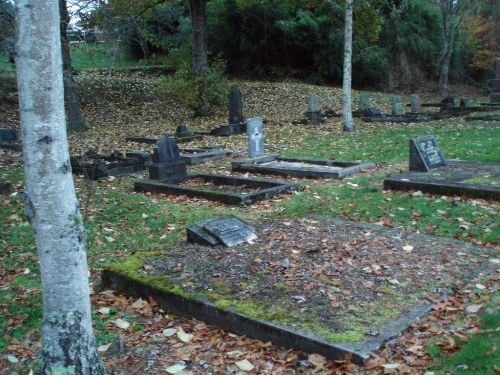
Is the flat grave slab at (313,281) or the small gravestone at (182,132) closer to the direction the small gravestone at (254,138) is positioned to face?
the flat grave slab

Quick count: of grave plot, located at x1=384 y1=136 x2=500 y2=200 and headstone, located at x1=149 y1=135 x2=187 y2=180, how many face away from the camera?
0

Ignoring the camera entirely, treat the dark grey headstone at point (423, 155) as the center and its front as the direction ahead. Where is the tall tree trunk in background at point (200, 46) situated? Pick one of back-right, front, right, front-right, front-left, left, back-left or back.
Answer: back

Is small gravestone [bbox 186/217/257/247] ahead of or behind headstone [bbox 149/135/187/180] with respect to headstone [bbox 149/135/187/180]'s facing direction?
ahead

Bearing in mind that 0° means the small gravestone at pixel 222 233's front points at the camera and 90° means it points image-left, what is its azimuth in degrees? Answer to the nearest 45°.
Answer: approximately 315°

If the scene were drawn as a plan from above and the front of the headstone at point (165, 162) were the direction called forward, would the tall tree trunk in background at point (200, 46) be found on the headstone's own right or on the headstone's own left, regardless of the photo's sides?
on the headstone's own left

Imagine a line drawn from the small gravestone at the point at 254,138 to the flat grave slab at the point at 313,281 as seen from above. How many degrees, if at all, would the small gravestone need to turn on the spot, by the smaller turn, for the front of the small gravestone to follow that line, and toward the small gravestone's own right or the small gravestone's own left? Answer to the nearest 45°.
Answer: approximately 45° to the small gravestone's own right

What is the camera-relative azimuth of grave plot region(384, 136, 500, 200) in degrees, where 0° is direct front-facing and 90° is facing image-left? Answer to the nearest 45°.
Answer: approximately 315°

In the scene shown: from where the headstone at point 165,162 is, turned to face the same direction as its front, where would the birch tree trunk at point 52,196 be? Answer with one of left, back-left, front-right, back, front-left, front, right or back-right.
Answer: front-right

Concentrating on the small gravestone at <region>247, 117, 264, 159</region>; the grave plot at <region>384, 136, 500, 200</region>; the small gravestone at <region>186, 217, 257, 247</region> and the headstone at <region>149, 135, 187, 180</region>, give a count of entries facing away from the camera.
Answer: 0

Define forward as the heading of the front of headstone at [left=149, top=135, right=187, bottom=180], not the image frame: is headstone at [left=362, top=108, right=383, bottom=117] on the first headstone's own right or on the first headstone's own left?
on the first headstone's own left

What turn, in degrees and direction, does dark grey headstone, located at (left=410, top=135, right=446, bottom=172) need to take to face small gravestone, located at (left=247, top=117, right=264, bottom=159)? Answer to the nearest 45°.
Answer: approximately 180°

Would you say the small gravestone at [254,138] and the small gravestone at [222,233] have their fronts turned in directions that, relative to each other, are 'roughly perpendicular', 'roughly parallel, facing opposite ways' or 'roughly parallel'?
roughly parallel

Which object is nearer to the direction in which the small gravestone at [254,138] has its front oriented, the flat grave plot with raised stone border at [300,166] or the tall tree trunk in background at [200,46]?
the flat grave plot with raised stone border

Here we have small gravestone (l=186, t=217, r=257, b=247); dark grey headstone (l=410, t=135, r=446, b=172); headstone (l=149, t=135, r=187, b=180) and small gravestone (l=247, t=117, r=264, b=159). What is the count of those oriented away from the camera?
0

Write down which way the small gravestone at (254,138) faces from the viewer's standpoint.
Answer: facing the viewer and to the right of the viewer
